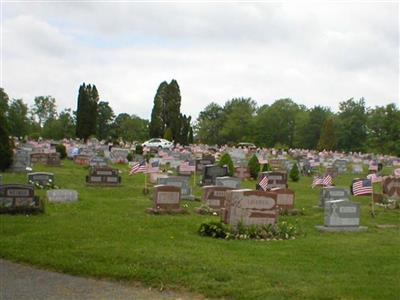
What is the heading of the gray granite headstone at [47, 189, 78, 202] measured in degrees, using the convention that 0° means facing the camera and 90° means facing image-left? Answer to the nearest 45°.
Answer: approximately 0°

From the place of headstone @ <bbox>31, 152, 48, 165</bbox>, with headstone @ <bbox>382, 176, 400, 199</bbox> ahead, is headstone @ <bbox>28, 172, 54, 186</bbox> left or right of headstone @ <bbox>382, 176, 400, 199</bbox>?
right

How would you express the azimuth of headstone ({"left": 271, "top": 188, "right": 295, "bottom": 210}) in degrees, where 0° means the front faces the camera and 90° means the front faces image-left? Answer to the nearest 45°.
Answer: approximately 0°

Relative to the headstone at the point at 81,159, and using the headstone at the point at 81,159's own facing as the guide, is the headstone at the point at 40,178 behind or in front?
in front

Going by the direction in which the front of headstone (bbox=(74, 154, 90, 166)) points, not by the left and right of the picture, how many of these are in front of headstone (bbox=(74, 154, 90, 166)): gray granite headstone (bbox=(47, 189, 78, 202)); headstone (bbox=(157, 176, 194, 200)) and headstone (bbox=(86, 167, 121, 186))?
3

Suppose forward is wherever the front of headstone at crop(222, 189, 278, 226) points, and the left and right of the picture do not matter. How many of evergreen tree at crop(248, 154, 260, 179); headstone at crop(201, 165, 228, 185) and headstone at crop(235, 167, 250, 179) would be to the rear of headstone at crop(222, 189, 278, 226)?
3
